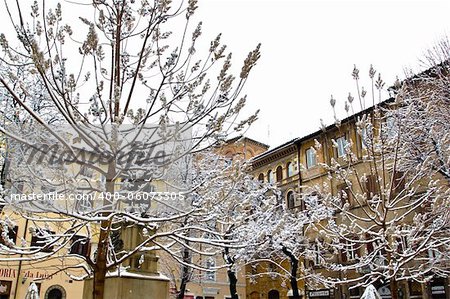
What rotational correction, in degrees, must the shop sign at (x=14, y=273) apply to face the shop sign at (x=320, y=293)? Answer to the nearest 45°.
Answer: approximately 45° to its left

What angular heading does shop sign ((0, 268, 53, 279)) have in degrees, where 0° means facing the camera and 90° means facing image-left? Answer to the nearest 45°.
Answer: approximately 315°
